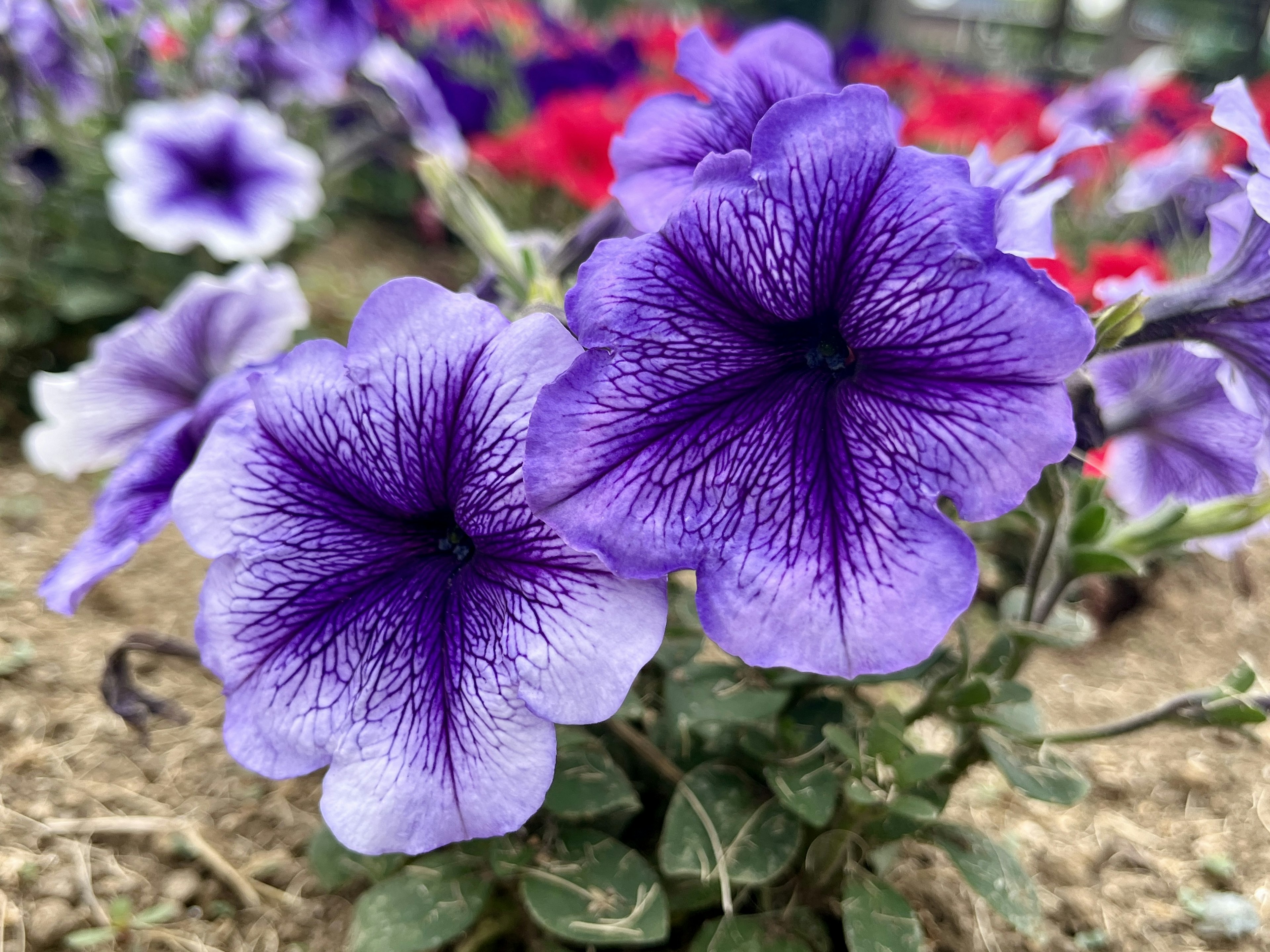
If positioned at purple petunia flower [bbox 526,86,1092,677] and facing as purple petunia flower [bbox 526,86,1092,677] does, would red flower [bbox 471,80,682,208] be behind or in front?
behind

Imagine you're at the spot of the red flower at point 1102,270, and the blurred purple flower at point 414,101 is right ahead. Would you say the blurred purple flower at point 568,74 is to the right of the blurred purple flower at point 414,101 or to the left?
right

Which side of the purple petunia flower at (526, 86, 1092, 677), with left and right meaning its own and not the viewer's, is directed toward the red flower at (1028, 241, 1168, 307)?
back

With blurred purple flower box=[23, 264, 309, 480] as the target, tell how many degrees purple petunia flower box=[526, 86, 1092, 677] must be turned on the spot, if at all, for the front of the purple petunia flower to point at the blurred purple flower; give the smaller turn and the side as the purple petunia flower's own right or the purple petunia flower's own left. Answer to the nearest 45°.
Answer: approximately 135° to the purple petunia flower's own right

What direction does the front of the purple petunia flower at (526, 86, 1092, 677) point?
toward the camera

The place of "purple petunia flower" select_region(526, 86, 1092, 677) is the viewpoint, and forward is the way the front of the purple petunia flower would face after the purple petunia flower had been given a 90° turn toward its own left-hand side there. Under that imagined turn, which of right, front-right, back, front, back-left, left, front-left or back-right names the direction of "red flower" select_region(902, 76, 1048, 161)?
left

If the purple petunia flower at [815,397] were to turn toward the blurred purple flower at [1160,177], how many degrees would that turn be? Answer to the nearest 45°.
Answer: approximately 180°

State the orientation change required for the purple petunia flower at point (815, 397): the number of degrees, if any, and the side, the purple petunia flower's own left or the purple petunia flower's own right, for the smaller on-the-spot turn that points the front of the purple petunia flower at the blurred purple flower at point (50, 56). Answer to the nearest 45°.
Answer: approximately 135° to the purple petunia flower's own right

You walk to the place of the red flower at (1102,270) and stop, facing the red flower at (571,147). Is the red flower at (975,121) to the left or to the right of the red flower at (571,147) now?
right
